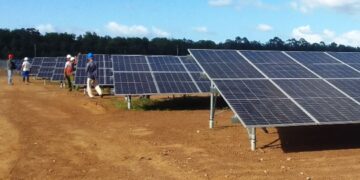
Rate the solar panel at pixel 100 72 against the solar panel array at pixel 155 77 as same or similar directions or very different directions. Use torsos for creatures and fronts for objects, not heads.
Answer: same or similar directions

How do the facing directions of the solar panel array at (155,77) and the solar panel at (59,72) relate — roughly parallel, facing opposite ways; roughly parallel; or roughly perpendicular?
roughly parallel

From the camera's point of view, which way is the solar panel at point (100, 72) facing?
toward the camera

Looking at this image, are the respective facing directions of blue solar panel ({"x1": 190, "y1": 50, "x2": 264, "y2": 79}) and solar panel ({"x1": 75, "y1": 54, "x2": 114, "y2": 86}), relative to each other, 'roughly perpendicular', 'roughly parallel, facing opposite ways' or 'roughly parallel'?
roughly parallel

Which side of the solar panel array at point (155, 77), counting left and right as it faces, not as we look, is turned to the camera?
front

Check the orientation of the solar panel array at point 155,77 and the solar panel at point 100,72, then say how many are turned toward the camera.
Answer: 2

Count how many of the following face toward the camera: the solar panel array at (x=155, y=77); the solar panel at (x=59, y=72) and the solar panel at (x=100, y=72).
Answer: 3

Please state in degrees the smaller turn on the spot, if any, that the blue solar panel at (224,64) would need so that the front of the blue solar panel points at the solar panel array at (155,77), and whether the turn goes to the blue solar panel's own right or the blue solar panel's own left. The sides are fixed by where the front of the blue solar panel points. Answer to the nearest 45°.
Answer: approximately 135° to the blue solar panel's own right

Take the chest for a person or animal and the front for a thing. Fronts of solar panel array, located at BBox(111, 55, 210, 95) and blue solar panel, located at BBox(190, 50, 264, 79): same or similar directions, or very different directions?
same or similar directions

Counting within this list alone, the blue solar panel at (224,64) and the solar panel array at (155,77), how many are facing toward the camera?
2

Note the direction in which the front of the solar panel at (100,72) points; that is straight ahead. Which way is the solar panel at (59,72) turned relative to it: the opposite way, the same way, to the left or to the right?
the same way
